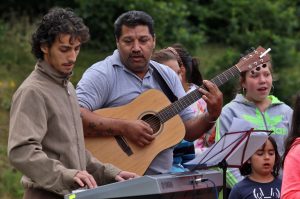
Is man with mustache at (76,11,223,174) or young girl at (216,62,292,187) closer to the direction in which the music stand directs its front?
the man with mustache

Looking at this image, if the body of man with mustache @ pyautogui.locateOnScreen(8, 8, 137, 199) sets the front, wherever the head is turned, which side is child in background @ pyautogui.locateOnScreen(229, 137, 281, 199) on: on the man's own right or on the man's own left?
on the man's own left

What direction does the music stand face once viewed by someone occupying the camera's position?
facing away from the viewer and to the left of the viewer

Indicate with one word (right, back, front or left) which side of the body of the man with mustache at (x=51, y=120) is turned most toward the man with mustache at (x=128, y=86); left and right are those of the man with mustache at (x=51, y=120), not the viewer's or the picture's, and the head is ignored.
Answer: left

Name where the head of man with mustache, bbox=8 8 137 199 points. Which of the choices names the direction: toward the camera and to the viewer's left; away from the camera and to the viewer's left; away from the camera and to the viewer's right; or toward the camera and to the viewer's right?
toward the camera and to the viewer's right

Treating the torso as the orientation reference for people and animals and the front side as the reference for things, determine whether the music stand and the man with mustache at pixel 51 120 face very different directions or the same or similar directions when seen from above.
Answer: very different directions

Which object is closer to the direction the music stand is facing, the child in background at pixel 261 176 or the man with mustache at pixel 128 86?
the man with mustache

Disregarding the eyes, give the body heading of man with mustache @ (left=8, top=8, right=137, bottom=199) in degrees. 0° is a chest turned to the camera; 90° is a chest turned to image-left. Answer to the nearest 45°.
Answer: approximately 315°
